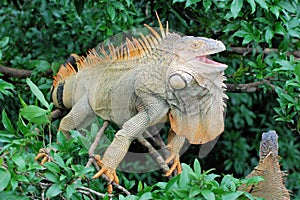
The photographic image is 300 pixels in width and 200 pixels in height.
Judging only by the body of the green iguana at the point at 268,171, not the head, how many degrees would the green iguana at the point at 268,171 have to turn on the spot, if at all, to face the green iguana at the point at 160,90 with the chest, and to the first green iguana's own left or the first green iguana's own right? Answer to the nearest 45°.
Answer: approximately 45° to the first green iguana's own left

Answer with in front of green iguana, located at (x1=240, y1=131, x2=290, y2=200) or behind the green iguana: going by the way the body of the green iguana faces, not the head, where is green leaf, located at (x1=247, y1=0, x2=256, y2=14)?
in front

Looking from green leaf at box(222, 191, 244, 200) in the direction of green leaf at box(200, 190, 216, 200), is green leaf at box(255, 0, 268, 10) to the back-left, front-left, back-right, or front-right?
back-right

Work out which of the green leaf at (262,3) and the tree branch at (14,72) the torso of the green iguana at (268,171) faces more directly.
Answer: the green leaf

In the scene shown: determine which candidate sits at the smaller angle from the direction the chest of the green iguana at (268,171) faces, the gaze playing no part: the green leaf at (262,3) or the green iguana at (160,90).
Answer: the green leaf

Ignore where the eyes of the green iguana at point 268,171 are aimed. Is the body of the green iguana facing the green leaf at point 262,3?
yes

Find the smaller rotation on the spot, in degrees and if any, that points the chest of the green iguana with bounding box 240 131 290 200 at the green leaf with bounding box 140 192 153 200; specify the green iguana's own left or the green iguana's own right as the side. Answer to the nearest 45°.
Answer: approximately 135° to the green iguana's own left

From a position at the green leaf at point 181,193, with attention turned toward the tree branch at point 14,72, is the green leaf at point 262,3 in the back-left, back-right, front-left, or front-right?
front-right

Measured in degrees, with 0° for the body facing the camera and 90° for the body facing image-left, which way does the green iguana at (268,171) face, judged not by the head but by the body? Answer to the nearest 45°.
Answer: approximately 180°

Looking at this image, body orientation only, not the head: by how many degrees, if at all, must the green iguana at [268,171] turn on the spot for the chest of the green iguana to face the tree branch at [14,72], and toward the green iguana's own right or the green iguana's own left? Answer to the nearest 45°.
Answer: approximately 45° to the green iguana's own left

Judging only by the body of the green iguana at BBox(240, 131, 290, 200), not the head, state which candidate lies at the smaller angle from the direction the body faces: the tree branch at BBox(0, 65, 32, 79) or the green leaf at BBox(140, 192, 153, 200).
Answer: the tree branch
